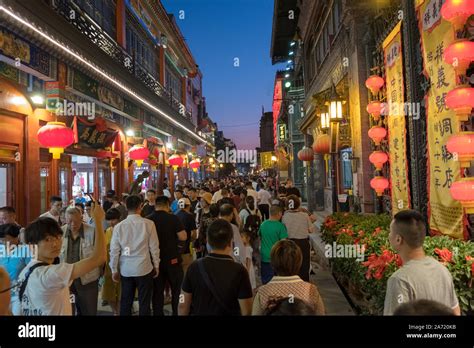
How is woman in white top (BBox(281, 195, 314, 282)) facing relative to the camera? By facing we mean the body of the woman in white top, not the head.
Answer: away from the camera

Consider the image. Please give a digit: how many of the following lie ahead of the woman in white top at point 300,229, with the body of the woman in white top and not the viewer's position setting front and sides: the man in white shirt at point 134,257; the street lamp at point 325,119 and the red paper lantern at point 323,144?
2

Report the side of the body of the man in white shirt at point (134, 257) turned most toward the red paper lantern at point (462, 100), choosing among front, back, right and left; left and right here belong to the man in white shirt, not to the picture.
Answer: right

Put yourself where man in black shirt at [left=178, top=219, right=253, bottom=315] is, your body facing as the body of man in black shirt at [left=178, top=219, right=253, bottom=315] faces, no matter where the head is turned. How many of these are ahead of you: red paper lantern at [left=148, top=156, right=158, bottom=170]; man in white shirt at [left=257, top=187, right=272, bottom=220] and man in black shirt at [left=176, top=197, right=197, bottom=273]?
3

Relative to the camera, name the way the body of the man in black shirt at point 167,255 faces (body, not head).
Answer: away from the camera

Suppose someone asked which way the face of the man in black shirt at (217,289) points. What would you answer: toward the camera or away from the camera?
away from the camera

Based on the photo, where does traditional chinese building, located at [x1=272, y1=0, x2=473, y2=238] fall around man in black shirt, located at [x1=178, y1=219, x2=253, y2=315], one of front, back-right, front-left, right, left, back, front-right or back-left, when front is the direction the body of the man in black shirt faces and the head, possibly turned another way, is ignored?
front-right

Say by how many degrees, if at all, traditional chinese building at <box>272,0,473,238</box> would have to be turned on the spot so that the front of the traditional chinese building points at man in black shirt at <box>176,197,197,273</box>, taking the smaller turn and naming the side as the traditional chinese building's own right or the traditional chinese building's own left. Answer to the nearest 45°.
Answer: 0° — it already faces them

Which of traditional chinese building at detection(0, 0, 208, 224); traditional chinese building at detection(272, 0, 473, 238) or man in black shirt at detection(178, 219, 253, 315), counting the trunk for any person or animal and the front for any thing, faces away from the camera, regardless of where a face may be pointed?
the man in black shirt

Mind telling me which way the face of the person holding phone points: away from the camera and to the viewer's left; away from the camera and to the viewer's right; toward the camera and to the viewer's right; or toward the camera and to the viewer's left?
toward the camera and to the viewer's right

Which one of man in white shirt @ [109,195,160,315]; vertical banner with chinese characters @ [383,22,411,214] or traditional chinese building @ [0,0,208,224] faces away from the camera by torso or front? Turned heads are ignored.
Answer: the man in white shirt

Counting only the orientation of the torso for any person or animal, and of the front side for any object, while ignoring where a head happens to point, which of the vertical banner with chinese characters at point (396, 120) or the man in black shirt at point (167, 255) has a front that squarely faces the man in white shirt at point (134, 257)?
the vertical banner with chinese characters

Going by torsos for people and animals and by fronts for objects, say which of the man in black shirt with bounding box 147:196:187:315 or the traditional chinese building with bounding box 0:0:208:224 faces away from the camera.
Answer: the man in black shirt

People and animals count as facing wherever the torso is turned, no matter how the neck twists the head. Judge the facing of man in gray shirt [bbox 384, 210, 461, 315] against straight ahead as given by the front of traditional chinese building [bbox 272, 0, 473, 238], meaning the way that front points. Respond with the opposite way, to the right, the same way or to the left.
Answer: to the right

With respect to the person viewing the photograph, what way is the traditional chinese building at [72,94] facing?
facing the viewer and to the right of the viewer

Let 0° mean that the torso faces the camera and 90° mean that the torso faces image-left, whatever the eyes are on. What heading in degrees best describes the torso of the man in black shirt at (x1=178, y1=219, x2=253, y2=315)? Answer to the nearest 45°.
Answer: approximately 180°

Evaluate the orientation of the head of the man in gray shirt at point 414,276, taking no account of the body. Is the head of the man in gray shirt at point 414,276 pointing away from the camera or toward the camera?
away from the camera

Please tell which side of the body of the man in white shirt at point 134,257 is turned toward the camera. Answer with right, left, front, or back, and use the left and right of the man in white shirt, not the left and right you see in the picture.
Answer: back

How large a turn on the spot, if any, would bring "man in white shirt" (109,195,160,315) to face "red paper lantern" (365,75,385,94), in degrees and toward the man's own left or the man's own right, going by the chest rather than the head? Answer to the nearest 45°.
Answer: approximately 90° to the man's own right
